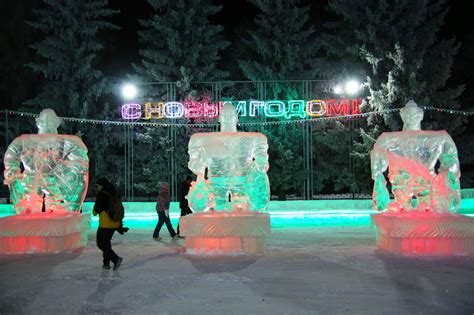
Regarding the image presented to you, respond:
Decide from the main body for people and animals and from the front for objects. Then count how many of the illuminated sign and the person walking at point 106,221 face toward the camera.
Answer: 1

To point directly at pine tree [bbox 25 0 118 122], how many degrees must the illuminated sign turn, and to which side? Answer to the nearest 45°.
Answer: approximately 90° to its right

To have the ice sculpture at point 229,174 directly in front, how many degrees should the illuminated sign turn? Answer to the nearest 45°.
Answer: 0° — it already faces it
